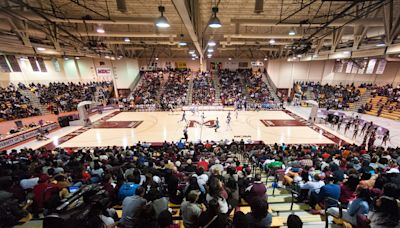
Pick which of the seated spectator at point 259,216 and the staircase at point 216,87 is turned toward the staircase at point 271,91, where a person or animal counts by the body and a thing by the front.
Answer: the seated spectator

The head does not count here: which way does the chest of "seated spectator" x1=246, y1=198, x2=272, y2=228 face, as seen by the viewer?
away from the camera

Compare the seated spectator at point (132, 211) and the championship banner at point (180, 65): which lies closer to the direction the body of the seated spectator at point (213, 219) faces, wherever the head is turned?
the championship banner

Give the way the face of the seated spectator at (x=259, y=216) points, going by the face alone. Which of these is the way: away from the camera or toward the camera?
away from the camera

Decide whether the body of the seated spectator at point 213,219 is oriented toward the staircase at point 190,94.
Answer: yes

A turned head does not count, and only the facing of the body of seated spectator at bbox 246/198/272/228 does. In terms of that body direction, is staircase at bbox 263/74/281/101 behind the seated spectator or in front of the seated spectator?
in front

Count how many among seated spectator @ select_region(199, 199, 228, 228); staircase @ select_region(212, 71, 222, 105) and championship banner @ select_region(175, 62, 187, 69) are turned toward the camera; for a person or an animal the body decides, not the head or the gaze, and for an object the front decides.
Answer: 2

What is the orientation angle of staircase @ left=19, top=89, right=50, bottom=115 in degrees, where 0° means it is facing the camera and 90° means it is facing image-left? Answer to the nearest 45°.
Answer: approximately 315°

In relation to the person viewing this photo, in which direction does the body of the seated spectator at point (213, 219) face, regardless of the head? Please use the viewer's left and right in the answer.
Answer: facing away from the viewer

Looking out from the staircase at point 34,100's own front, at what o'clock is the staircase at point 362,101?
the staircase at point 362,101 is roughly at 12 o'clock from the staircase at point 34,100.

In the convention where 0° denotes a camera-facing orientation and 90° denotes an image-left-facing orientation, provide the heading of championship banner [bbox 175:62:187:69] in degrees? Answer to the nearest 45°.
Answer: approximately 0°

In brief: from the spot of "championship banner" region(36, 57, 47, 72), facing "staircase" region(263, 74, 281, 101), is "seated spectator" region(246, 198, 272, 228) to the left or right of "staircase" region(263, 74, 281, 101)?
right
